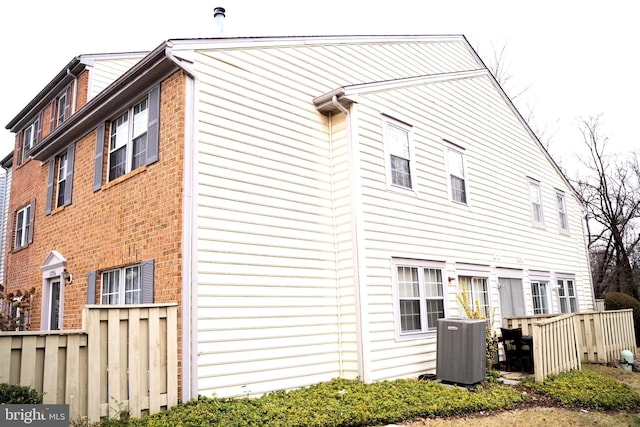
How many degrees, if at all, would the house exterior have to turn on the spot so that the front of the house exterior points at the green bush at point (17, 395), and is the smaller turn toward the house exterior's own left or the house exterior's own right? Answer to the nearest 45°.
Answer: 0° — it already faces it

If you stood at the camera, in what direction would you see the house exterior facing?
facing the viewer and to the left of the viewer

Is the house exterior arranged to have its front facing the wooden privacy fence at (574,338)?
no

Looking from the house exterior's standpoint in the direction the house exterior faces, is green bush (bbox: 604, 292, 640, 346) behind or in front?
behind

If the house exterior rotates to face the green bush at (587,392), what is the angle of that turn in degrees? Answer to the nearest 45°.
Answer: approximately 135° to its left

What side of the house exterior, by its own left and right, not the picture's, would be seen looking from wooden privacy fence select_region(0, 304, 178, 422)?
front

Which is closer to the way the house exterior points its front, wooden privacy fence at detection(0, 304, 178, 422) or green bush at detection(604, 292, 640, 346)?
the wooden privacy fence

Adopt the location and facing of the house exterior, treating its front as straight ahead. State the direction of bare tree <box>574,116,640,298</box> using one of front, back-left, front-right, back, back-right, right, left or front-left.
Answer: back
